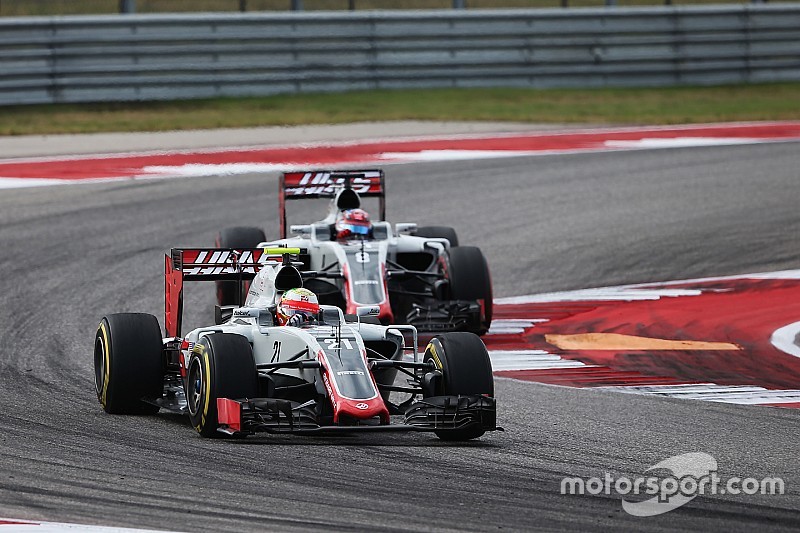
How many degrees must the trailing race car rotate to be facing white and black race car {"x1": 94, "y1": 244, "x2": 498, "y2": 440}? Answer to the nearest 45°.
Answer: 0° — it already faces it

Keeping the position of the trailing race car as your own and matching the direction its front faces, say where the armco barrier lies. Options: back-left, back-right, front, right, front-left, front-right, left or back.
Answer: back

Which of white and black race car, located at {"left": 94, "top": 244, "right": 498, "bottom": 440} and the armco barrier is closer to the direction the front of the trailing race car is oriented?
the white and black race car

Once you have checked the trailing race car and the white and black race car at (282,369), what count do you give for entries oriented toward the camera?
2

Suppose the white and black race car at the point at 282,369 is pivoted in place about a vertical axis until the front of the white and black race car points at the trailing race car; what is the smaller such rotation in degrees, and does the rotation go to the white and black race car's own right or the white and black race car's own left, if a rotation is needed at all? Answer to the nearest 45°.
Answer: approximately 180°

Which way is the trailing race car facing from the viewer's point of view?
toward the camera

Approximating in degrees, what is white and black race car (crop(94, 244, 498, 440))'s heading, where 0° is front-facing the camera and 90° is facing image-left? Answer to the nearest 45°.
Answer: approximately 0°

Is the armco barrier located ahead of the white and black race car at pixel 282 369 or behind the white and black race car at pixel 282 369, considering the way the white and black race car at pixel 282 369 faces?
behind
